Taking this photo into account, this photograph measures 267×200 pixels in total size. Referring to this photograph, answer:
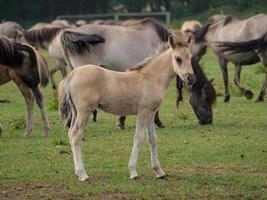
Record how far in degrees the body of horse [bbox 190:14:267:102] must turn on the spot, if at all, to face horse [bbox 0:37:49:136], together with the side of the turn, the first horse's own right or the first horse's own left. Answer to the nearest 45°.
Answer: approximately 45° to the first horse's own left

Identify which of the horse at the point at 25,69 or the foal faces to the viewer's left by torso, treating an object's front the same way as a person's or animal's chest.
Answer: the horse

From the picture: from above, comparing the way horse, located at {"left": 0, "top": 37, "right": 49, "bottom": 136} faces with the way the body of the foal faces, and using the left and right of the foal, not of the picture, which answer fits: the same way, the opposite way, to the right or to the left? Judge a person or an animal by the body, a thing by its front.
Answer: the opposite way

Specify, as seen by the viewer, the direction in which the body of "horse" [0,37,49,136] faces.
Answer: to the viewer's left

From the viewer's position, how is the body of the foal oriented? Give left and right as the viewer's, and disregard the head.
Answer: facing to the right of the viewer

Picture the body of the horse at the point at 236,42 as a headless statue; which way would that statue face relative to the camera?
to the viewer's left

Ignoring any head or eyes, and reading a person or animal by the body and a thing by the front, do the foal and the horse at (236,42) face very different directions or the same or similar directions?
very different directions
